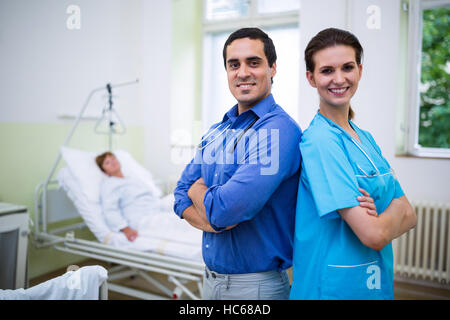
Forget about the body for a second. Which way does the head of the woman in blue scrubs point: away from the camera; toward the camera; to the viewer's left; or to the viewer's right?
toward the camera

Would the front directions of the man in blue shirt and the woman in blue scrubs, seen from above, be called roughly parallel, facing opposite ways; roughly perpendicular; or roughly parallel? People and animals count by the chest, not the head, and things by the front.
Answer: roughly perpendicular

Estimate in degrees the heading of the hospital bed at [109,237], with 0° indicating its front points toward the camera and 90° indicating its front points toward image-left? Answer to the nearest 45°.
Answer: approximately 315°

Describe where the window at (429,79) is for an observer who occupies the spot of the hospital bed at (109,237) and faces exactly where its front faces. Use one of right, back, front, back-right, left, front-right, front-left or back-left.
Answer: front-left

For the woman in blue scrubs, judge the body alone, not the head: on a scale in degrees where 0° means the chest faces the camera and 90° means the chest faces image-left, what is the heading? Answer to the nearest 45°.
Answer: approximately 315°

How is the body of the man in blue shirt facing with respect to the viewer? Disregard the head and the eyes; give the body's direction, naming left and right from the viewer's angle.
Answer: facing the viewer and to the left of the viewer

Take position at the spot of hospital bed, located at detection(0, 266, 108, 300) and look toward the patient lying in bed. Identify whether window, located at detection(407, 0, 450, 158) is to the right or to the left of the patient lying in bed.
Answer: right
